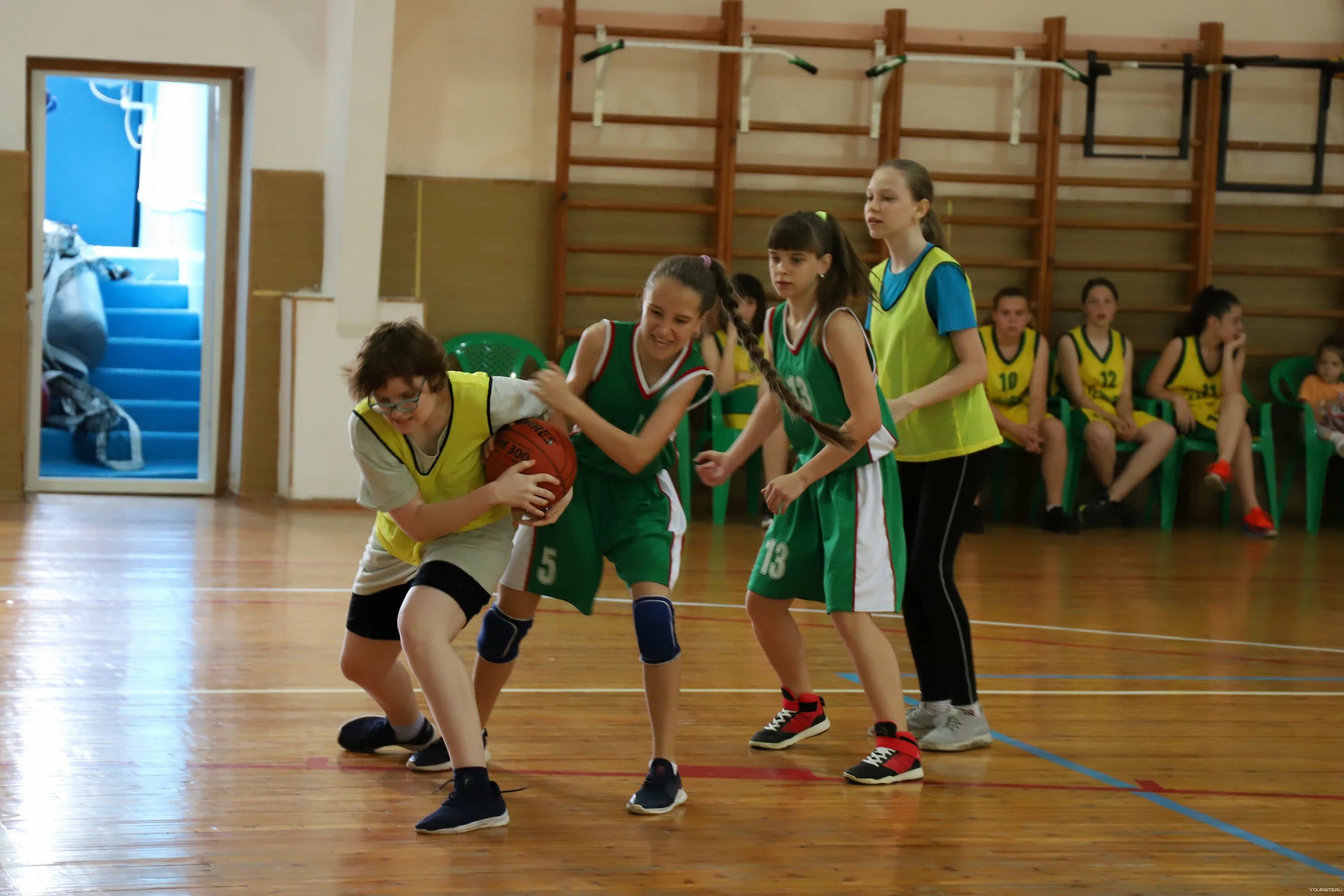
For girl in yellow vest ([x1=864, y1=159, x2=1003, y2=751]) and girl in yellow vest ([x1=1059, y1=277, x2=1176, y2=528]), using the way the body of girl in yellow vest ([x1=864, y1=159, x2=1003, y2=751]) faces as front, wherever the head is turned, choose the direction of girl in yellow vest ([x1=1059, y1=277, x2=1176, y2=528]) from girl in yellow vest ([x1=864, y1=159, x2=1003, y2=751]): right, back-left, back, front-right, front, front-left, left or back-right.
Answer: back-right

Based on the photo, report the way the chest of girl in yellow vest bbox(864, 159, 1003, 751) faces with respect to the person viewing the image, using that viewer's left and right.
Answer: facing the viewer and to the left of the viewer

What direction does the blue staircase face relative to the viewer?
toward the camera

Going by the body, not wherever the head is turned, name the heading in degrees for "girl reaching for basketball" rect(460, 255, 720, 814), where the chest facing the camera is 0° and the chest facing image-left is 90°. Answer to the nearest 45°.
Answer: approximately 0°

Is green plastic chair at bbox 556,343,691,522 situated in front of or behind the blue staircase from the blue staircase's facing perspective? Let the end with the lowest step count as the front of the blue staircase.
in front

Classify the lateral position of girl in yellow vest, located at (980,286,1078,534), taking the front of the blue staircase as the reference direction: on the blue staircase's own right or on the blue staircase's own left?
on the blue staircase's own left

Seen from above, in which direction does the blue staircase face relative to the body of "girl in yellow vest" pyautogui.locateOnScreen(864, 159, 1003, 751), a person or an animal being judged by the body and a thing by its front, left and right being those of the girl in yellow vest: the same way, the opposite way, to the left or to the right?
to the left

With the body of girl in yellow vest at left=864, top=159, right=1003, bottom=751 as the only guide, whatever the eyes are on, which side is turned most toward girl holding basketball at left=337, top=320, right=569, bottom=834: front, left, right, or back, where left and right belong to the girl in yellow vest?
front

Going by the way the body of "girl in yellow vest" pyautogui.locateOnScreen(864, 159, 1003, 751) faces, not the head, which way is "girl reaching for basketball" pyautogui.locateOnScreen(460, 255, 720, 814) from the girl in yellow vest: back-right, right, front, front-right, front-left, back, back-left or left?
front
